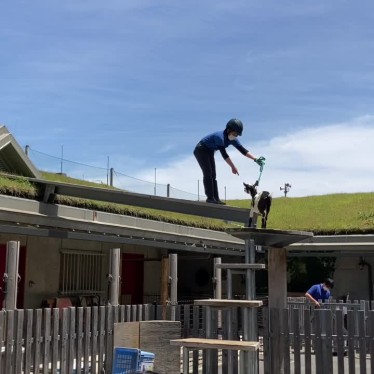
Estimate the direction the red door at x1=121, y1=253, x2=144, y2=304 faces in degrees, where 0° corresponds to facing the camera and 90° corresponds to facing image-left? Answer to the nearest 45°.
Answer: approximately 0°

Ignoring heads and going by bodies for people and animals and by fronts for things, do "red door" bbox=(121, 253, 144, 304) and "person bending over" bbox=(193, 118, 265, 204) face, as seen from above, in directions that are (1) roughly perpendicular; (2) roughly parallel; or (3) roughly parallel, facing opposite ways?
roughly perpendicular

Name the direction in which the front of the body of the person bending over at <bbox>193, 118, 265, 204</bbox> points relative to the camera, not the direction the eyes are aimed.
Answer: to the viewer's right

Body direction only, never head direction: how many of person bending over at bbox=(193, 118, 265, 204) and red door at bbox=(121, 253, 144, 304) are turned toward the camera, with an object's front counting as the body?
1

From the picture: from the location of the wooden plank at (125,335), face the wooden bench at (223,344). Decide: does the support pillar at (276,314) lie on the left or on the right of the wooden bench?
left

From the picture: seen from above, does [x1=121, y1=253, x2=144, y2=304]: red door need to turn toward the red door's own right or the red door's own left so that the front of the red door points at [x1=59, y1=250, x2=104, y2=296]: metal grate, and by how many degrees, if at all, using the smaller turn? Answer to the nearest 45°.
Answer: approximately 45° to the red door's own right
